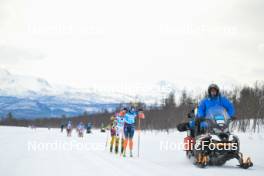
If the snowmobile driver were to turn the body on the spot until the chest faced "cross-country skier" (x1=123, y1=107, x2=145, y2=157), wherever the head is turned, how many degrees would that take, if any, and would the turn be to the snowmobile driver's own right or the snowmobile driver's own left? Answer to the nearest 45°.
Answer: approximately 135° to the snowmobile driver's own right

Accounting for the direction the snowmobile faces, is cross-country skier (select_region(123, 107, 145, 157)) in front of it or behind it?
behind

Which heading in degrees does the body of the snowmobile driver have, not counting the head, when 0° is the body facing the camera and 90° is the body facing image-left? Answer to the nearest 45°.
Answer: approximately 0°
